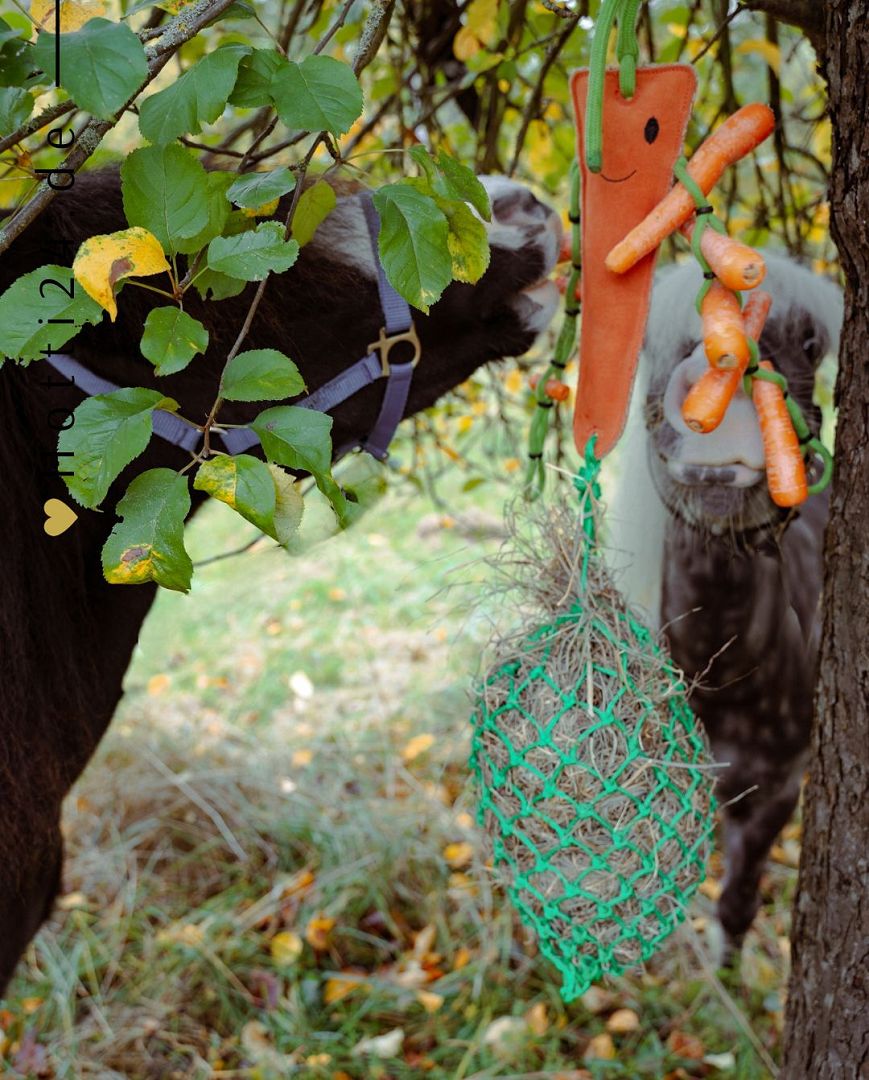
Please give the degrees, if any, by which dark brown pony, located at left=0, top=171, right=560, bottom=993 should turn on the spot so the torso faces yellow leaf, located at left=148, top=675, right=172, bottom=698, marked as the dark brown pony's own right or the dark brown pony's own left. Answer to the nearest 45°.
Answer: approximately 90° to the dark brown pony's own left

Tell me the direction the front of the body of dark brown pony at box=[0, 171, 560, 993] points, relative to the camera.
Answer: to the viewer's right
